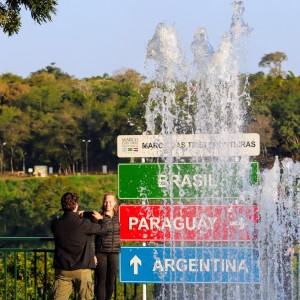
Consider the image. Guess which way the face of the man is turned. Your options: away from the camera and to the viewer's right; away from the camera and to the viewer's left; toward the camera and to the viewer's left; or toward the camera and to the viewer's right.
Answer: away from the camera and to the viewer's right

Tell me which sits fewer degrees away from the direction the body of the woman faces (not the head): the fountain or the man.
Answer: the man

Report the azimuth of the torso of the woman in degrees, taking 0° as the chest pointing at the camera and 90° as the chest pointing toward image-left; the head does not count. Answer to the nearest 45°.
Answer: approximately 0°
